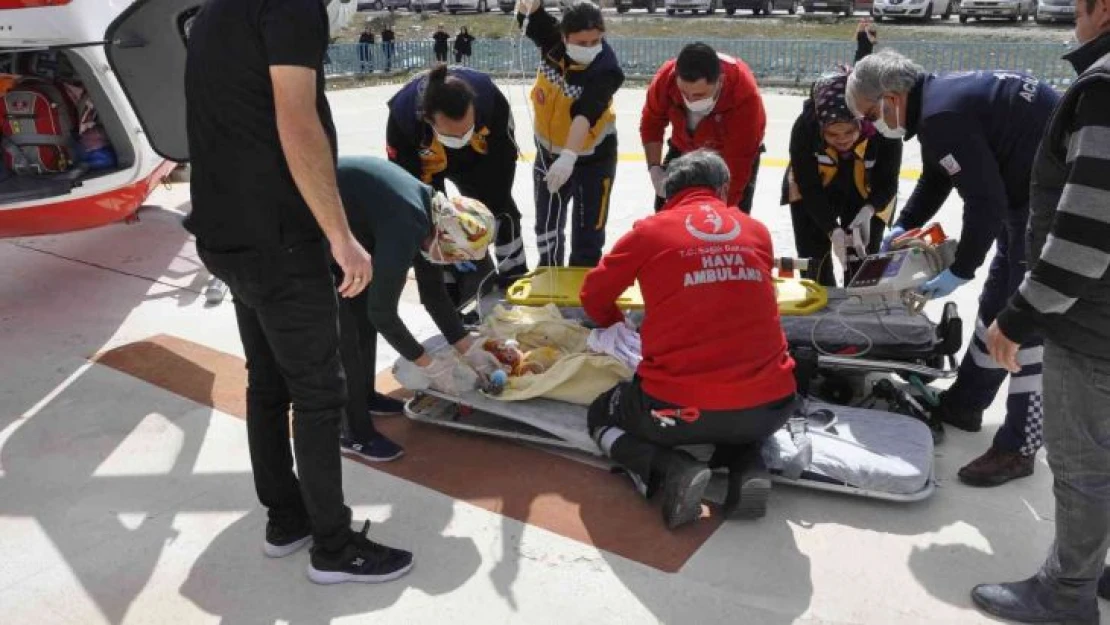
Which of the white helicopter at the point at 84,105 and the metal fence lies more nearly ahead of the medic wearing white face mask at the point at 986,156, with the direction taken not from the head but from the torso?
the white helicopter

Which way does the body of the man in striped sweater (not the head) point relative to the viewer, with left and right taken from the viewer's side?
facing to the left of the viewer

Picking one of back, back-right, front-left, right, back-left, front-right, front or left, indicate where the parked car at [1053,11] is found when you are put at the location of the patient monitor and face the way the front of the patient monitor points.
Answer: back-right

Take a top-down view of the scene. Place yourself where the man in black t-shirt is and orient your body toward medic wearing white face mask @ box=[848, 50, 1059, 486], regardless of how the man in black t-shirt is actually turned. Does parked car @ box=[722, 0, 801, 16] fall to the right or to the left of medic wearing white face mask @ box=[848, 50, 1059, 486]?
left

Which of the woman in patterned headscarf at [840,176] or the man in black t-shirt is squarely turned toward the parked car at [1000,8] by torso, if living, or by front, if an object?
the man in black t-shirt

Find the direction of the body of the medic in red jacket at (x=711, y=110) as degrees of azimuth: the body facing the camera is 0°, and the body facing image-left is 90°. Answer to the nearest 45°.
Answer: approximately 0°

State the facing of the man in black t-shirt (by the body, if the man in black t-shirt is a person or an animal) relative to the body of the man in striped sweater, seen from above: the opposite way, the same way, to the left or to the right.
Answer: to the right

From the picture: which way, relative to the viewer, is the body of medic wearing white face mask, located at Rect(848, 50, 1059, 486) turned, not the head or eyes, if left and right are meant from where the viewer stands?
facing to the left of the viewer

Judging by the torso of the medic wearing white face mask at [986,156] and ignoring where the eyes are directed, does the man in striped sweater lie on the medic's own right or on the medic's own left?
on the medic's own left

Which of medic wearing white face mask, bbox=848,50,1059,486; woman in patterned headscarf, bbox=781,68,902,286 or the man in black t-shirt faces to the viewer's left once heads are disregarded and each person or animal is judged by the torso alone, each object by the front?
the medic wearing white face mask
